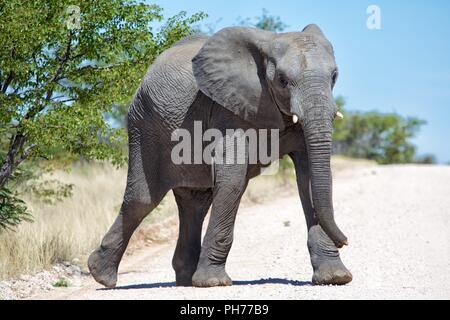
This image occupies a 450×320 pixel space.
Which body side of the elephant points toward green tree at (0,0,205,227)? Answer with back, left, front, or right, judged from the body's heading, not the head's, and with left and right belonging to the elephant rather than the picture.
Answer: back

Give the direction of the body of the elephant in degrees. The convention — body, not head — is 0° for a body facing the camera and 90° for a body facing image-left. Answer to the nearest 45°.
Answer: approximately 315°
